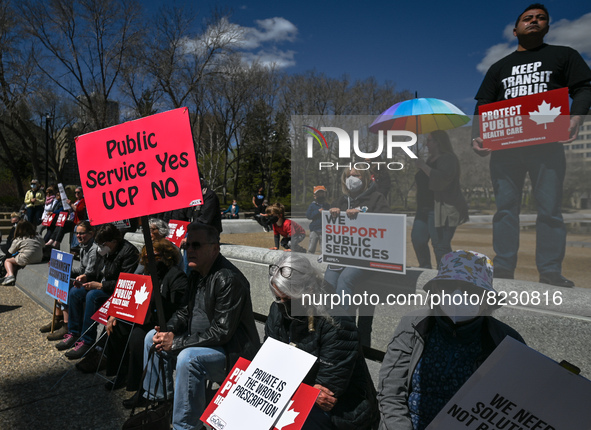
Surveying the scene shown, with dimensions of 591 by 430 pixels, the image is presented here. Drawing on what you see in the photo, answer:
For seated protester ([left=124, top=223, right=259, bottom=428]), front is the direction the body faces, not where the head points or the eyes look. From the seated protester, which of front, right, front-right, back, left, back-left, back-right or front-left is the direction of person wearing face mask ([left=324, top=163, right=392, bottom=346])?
back-left

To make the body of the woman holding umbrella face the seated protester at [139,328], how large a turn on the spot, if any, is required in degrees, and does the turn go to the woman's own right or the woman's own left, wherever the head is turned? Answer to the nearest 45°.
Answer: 0° — they already face them

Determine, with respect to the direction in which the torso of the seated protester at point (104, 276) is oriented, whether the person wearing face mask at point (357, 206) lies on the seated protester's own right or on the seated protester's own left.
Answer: on the seated protester's own left

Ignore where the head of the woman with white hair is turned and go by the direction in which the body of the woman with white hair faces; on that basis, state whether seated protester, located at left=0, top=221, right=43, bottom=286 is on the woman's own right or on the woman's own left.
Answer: on the woman's own right

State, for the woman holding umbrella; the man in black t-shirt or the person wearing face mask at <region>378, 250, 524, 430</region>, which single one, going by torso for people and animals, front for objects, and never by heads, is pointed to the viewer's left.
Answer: the woman holding umbrella

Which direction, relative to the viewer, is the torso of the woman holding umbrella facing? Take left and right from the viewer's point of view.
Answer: facing to the left of the viewer

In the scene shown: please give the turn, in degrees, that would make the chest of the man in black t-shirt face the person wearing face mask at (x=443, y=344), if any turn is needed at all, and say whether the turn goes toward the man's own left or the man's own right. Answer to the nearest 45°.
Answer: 0° — they already face them

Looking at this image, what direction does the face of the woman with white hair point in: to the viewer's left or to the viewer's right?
to the viewer's left

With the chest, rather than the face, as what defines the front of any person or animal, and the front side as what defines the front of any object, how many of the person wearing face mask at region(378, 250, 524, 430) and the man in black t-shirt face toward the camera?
2

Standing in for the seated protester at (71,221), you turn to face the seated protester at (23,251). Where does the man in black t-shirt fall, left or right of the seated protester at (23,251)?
left
